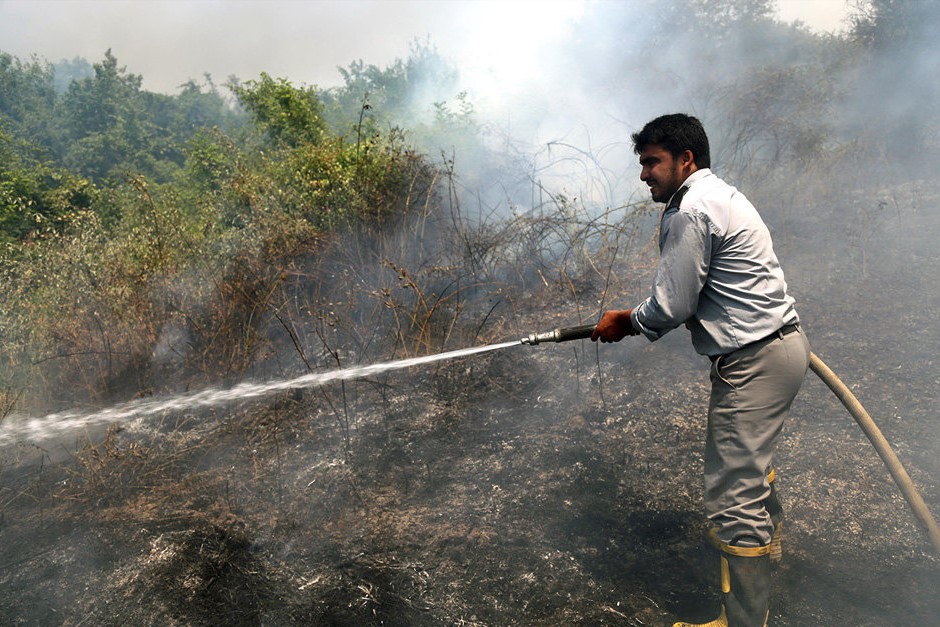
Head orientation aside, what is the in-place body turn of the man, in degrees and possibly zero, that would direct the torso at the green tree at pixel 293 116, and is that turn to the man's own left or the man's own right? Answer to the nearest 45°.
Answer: approximately 45° to the man's own right

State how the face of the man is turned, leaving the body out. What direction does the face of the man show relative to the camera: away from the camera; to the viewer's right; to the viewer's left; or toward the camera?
to the viewer's left

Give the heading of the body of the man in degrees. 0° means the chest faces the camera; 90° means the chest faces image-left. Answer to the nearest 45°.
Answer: approximately 90°
